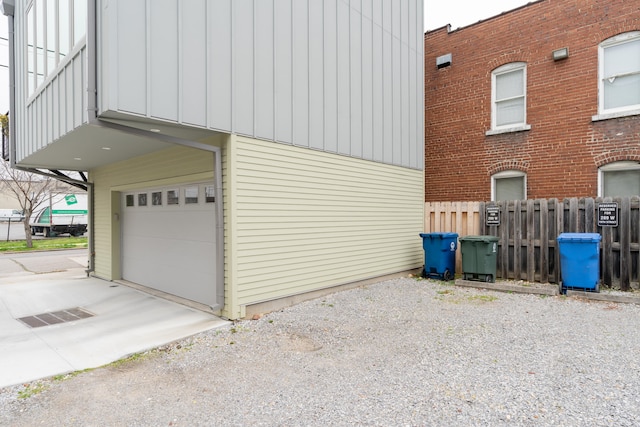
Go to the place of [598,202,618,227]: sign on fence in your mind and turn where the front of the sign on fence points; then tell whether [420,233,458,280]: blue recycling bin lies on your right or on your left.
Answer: on your right

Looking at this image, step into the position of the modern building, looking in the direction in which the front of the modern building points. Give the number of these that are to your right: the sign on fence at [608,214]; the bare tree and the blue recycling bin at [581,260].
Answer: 1

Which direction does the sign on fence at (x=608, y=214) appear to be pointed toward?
toward the camera

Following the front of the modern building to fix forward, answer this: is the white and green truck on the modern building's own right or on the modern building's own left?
on the modern building's own right

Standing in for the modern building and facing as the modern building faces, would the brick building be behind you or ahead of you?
behind

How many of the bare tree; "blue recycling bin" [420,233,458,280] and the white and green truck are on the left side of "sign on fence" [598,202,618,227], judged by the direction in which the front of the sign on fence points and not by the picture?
0

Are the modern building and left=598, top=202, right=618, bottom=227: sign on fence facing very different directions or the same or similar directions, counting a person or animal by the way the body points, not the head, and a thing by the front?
same or similar directions

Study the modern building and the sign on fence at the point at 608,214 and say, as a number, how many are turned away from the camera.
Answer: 0

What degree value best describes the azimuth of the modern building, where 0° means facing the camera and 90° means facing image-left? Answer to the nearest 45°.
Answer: approximately 45°

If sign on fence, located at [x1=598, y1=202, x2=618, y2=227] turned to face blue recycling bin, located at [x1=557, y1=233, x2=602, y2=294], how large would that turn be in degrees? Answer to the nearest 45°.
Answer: approximately 45° to its right

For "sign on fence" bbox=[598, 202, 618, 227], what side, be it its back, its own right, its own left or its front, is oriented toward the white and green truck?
right

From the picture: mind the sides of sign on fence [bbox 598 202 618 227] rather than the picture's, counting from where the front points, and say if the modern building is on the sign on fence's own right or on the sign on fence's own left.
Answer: on the sign on fence's own right
